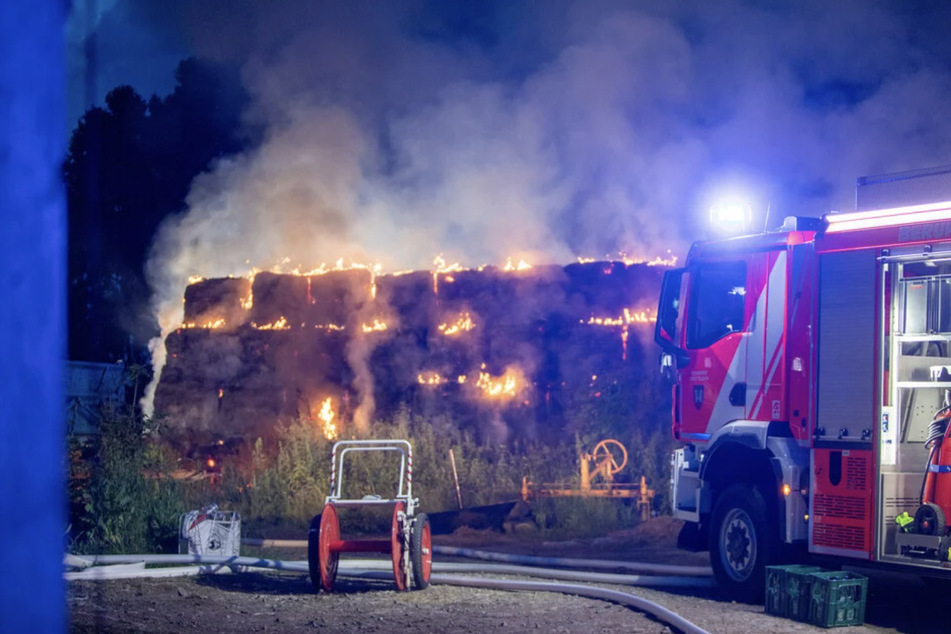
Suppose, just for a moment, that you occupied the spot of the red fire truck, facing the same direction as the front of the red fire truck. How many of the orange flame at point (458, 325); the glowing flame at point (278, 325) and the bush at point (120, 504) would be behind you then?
0

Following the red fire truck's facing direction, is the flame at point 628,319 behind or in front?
in front

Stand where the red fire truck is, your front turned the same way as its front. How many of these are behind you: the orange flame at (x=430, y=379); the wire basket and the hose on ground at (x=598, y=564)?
0

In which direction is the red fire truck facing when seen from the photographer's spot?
facing away from the viewer and to the left of the viewer

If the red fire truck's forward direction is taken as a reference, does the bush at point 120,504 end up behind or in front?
in front

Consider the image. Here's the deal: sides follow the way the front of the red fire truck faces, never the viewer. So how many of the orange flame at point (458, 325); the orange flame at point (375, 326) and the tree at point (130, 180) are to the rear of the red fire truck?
0

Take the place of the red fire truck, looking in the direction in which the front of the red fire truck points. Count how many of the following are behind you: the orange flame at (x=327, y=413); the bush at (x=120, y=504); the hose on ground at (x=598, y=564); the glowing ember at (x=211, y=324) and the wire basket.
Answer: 0

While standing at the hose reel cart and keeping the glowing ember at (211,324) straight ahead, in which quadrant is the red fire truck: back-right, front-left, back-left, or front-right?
back-right

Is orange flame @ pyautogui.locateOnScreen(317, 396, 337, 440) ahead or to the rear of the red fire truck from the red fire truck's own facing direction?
ahead
